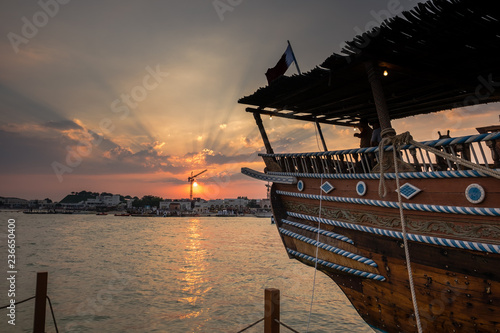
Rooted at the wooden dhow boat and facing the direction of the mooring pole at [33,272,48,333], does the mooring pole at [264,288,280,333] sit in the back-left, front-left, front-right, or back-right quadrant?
front-left

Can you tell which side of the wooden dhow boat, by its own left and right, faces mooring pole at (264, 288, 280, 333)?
right

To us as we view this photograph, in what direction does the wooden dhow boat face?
facing the viewer and to the right of the viewer

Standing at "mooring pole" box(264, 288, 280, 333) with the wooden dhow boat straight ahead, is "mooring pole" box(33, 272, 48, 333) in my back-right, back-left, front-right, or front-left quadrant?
back-left

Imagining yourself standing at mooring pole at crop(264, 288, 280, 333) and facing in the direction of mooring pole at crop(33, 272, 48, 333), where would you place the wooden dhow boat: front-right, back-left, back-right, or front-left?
back-right

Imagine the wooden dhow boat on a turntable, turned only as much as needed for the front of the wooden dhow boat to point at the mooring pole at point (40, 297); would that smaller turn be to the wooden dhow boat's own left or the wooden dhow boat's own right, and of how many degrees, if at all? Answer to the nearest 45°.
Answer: approximately 135° to the wooden dhow boat's own right
